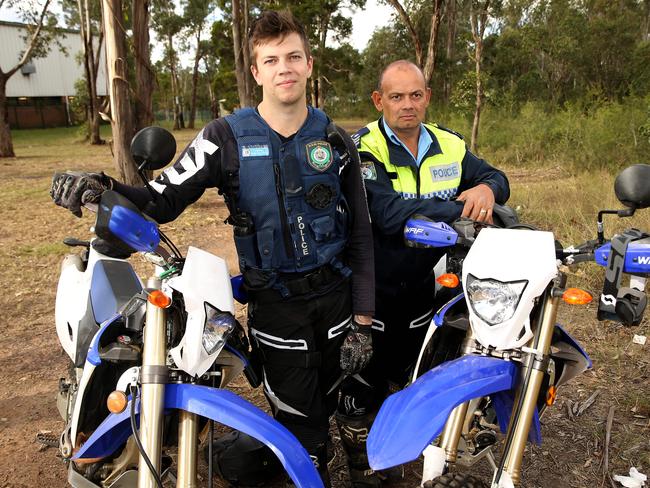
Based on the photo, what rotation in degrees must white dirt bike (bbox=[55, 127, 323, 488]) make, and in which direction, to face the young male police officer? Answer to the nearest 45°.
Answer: approximately 90° to its left

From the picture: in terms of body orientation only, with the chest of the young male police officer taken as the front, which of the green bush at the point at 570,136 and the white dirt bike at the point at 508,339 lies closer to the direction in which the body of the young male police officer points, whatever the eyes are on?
the white dirt bike

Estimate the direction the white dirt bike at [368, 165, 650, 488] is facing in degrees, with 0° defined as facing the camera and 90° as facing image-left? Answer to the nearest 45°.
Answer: approximately 45°

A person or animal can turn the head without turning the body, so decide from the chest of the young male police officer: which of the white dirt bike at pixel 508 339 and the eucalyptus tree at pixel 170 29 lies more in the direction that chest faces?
the white dirt bike

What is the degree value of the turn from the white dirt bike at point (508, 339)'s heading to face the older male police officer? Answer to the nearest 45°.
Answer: approximately 90° to its right

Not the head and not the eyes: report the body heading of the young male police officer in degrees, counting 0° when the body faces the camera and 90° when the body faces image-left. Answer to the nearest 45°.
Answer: approximately 0°

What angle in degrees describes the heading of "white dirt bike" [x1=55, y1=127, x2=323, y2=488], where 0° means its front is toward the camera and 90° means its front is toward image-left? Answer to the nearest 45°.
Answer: approximately 315°
